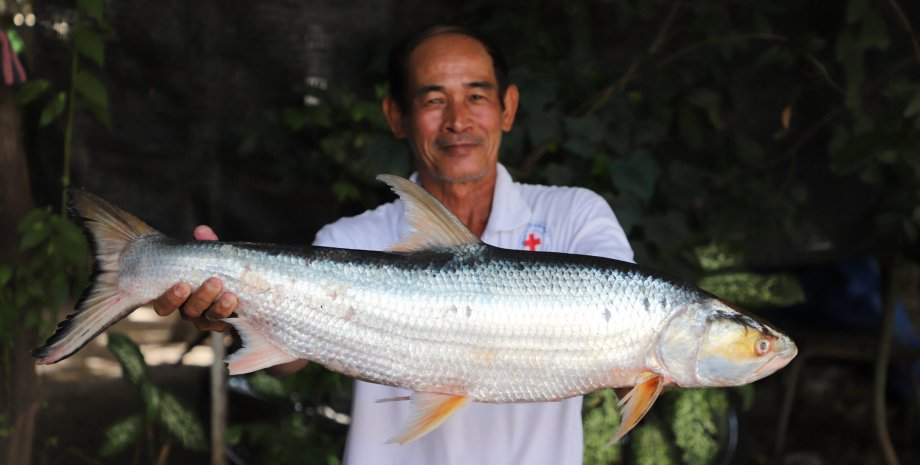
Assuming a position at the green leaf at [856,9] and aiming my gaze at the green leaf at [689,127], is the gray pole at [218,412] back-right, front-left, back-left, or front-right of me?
front-left

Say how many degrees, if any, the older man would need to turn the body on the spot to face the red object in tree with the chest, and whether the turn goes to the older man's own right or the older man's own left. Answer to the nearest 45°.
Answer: approximately 90° to the older man's own right

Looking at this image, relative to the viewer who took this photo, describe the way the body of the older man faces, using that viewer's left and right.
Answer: facing the viewer

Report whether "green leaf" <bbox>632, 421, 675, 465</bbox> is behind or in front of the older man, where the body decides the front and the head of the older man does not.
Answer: behind

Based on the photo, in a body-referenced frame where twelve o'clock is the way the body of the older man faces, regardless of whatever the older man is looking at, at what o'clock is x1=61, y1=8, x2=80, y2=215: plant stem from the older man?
The plant stem is roughly at 4 o'clock from the older man.

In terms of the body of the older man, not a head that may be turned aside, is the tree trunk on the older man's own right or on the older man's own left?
on the older man's own right

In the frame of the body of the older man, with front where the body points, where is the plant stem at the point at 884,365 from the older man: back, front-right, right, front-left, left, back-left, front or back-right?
back-left

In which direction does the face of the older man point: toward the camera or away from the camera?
toward the camera

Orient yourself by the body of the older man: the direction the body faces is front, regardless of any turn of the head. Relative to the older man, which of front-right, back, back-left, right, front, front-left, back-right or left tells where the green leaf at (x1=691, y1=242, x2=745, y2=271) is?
back-left
